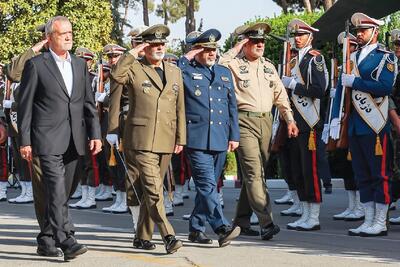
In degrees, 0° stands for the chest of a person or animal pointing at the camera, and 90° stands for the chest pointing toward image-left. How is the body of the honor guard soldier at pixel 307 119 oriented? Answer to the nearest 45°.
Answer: approximately 45°

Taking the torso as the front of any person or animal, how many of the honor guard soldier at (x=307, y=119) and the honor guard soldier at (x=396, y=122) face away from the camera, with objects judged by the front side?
0

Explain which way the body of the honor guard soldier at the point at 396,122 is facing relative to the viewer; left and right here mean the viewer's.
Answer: facing the viewer and to the left of the viewer

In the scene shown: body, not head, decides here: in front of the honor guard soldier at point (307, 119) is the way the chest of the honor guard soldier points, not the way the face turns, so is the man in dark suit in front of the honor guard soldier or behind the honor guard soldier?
in front

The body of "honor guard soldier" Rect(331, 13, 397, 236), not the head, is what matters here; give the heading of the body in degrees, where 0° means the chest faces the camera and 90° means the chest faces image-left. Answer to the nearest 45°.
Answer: approximately 45°

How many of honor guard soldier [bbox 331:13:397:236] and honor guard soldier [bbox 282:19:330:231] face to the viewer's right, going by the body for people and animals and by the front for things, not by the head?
0

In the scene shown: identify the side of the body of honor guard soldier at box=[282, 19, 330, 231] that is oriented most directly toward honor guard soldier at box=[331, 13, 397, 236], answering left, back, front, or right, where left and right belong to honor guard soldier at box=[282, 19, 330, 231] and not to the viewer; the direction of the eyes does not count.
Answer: left

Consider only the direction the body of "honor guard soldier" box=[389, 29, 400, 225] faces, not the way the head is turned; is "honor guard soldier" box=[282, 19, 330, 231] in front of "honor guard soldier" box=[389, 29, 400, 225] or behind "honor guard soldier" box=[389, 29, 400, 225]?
in front
